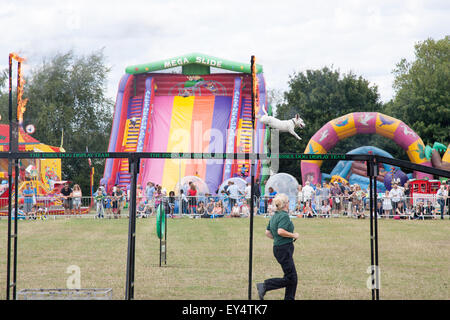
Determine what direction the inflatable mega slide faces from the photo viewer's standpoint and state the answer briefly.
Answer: facing the viewer

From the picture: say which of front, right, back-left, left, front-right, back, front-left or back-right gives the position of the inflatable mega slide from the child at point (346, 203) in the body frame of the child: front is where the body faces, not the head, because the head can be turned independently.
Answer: back-right

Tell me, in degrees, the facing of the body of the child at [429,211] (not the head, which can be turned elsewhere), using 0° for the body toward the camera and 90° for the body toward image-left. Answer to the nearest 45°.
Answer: approximately 0°

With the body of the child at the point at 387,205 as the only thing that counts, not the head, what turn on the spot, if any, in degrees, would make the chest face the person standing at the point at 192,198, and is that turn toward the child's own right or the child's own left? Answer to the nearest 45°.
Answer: approximately 90° to the child's own right

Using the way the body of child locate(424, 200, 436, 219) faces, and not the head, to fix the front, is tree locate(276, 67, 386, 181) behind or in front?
behind

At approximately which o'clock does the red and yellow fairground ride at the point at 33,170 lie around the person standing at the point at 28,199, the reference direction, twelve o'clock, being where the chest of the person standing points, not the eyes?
The red and yellow fairground ride is roughly at 6 o'clock from the person standing.

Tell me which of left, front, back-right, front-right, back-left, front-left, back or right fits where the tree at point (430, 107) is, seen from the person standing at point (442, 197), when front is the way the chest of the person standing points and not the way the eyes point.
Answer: back

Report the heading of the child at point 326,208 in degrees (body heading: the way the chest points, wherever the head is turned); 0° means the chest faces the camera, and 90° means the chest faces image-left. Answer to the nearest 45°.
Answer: approximately 0°

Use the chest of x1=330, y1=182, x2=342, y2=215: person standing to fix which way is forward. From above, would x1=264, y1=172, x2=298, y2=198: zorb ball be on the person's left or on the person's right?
on the person's right

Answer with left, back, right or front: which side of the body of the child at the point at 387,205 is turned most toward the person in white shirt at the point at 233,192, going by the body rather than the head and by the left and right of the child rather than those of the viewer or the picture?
right

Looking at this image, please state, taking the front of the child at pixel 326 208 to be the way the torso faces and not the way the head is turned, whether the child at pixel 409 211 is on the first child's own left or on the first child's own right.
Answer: on the first child's own left

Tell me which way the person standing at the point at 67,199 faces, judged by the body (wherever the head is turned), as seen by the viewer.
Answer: toward the camera

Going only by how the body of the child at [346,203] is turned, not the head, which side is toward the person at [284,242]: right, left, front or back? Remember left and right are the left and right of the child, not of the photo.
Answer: front
